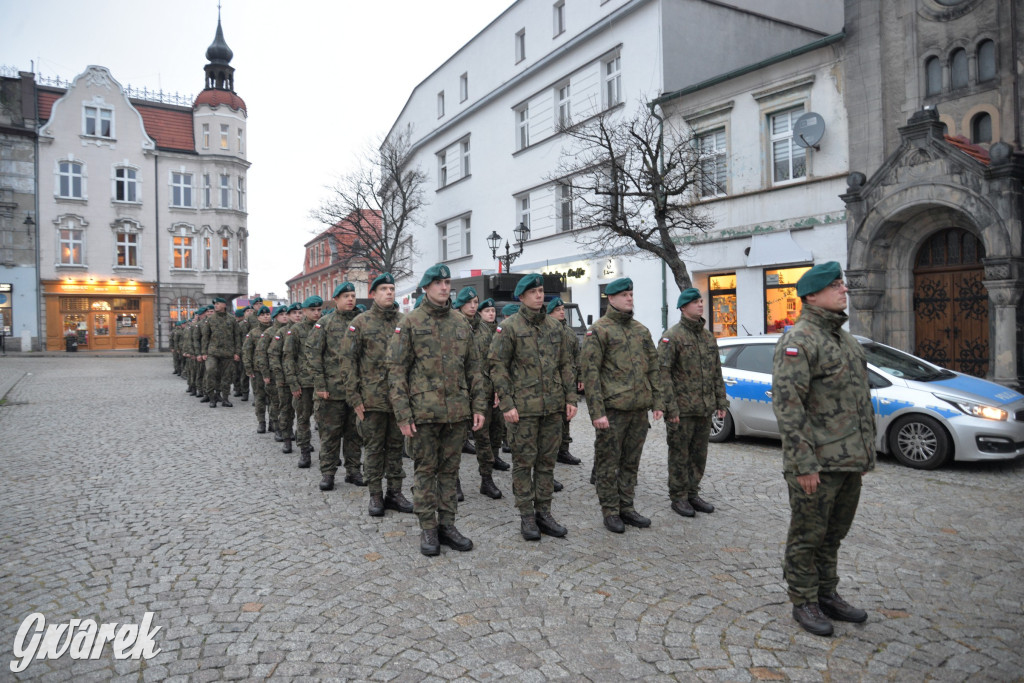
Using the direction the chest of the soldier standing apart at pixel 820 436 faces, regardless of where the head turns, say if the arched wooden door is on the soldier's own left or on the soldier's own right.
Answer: on the soldier's own left

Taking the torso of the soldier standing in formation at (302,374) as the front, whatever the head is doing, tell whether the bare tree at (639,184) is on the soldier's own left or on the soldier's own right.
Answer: on the soldier's own left

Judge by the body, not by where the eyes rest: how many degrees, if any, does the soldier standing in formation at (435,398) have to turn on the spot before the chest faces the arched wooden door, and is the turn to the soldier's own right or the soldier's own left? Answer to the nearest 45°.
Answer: approximately 90° to the soldier's own left

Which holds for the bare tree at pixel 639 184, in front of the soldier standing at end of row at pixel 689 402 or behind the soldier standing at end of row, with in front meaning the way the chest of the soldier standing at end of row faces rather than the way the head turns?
behind

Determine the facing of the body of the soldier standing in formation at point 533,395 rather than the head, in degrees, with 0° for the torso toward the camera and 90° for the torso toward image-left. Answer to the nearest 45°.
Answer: approximately 315°

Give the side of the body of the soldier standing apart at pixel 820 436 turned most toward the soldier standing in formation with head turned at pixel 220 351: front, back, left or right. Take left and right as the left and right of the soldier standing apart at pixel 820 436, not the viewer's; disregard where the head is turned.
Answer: back

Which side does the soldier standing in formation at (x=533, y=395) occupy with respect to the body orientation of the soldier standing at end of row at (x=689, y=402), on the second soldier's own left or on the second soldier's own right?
on the second soldier's own right

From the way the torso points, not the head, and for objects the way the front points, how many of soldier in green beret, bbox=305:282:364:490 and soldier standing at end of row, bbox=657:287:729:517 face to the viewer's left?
0

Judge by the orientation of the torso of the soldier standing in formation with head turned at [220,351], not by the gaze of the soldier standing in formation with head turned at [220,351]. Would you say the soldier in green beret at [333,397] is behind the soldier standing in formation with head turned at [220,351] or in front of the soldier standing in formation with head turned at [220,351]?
in front

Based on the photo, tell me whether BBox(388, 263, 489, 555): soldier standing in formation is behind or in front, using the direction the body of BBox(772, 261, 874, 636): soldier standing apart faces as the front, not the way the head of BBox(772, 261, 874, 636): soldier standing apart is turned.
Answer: behind

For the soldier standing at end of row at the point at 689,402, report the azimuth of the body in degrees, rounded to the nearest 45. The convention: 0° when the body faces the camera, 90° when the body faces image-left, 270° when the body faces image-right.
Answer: approximately 315°

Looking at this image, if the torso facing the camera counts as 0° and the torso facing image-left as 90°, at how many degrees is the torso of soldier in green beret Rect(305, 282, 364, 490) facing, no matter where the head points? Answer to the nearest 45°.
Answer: approximately 315°

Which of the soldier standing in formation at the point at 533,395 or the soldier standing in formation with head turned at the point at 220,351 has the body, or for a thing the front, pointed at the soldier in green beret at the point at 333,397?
the soldier standing in formation with head turned at the point at 220,351

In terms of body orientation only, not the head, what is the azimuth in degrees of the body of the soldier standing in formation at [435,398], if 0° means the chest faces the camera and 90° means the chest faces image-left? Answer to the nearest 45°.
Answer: approximately 315°
